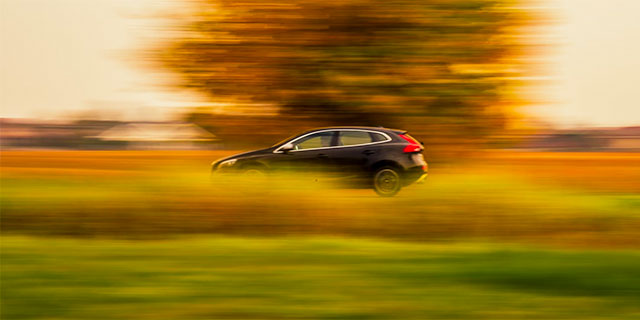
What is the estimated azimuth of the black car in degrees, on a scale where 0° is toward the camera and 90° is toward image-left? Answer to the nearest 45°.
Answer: approximately 90°
